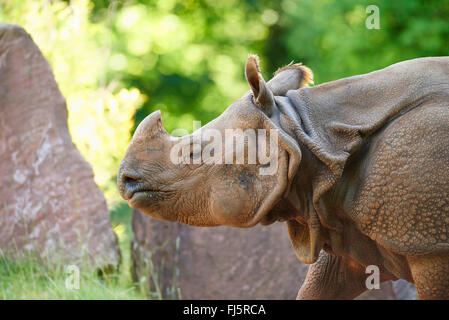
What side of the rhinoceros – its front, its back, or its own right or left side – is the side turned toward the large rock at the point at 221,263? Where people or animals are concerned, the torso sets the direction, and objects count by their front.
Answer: right

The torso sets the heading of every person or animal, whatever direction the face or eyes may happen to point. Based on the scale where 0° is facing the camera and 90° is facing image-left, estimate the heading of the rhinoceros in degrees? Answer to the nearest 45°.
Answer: approximately 90°

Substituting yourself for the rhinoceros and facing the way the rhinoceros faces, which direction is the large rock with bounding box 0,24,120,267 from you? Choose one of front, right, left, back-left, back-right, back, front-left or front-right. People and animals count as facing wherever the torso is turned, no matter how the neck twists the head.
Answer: front-right
